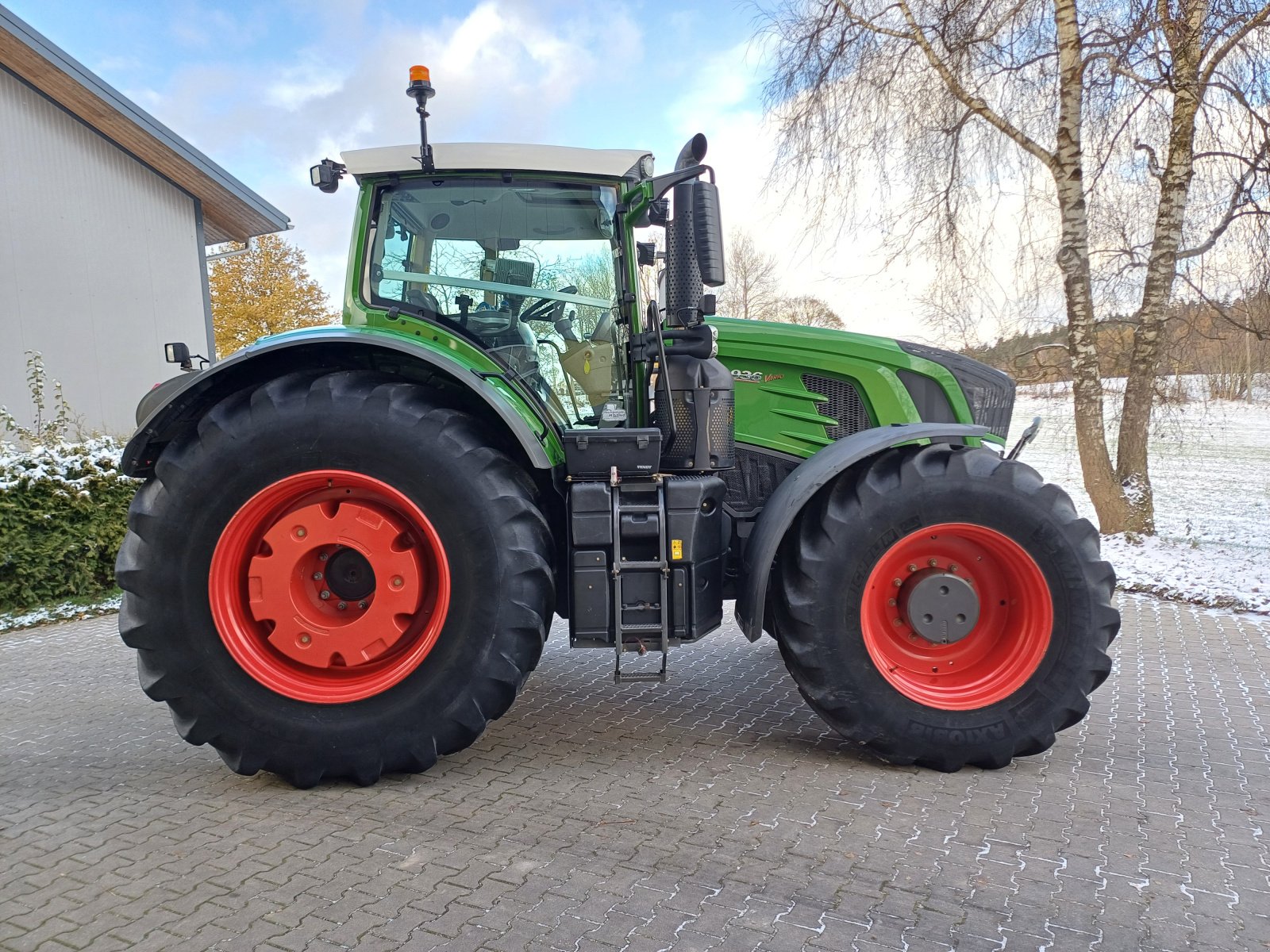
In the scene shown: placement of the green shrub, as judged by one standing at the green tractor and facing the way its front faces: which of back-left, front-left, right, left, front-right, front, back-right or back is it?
back-left

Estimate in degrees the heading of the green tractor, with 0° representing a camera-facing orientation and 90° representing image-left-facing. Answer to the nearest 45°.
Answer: approximately 270°
